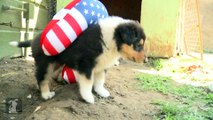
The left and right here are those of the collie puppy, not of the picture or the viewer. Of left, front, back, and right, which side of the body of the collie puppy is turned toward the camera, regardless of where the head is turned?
right

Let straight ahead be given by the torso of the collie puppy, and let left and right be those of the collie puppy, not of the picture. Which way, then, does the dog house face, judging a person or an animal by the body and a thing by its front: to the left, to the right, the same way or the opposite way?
to the right

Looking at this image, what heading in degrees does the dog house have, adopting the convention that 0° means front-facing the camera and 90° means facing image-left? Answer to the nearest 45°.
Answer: approximately 0°

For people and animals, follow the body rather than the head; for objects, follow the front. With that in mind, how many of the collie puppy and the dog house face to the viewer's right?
1

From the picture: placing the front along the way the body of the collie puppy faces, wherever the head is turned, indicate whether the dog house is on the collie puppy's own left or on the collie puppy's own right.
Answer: on the collie puppy's own left
